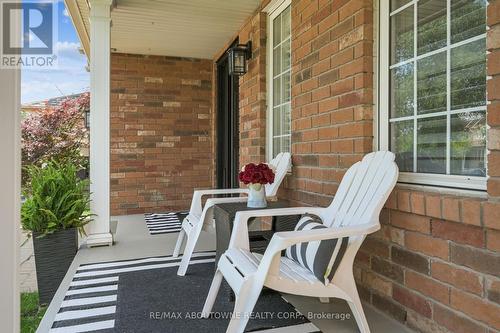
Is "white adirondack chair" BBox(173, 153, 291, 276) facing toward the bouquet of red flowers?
no

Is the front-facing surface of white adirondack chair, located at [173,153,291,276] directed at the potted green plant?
yes

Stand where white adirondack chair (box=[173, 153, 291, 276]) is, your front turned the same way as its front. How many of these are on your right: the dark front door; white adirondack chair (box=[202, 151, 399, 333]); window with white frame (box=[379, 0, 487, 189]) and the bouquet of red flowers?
1

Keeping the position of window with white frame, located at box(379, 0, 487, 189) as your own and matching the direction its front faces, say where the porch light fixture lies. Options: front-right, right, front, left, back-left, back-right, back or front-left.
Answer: right

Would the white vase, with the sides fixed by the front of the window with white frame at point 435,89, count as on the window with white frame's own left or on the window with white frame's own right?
on the window with white frame's own right

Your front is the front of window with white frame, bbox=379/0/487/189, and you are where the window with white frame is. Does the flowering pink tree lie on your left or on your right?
on your right

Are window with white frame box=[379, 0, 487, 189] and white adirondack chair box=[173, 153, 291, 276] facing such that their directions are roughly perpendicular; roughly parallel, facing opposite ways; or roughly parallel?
roughly parallel

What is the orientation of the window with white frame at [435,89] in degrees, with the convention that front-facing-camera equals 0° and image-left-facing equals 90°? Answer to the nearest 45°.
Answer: approximately 45°

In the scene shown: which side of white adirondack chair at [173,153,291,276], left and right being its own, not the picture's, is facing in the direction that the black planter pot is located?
front

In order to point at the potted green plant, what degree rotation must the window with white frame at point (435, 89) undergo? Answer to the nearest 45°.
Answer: approximately 45° to its right

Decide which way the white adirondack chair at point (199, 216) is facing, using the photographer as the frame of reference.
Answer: facing to the left of the viewer

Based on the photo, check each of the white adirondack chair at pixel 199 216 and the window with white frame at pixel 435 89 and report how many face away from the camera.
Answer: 0
